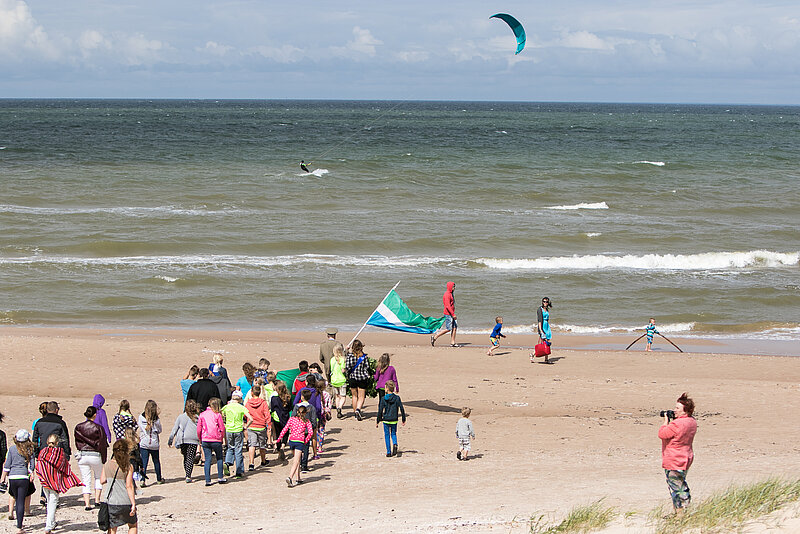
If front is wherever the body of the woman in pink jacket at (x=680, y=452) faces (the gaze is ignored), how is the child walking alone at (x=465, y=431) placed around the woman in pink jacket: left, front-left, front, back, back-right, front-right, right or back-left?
front-right

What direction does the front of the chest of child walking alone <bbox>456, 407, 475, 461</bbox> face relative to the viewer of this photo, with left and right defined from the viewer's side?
facing away from the viewer

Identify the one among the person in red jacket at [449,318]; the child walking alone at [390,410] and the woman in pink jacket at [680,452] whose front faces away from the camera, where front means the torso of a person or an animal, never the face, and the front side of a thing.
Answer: the child walking alone

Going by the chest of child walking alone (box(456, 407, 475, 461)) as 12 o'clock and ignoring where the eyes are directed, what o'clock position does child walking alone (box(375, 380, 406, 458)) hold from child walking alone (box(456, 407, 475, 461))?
child walking alone (box(375, 380, 406, 458)) is roughly at 9 o'clock from child walking alone (box(456, 407, 475, 461)).

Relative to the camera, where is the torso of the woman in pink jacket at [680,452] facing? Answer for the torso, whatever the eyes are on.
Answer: to the viewer's left

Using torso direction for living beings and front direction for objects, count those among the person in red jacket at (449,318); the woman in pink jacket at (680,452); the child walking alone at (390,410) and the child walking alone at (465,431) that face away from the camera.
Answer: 2

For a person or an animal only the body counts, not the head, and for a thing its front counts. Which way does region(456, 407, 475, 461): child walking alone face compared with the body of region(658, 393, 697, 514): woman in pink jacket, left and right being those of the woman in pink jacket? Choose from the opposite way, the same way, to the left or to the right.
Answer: to the right
